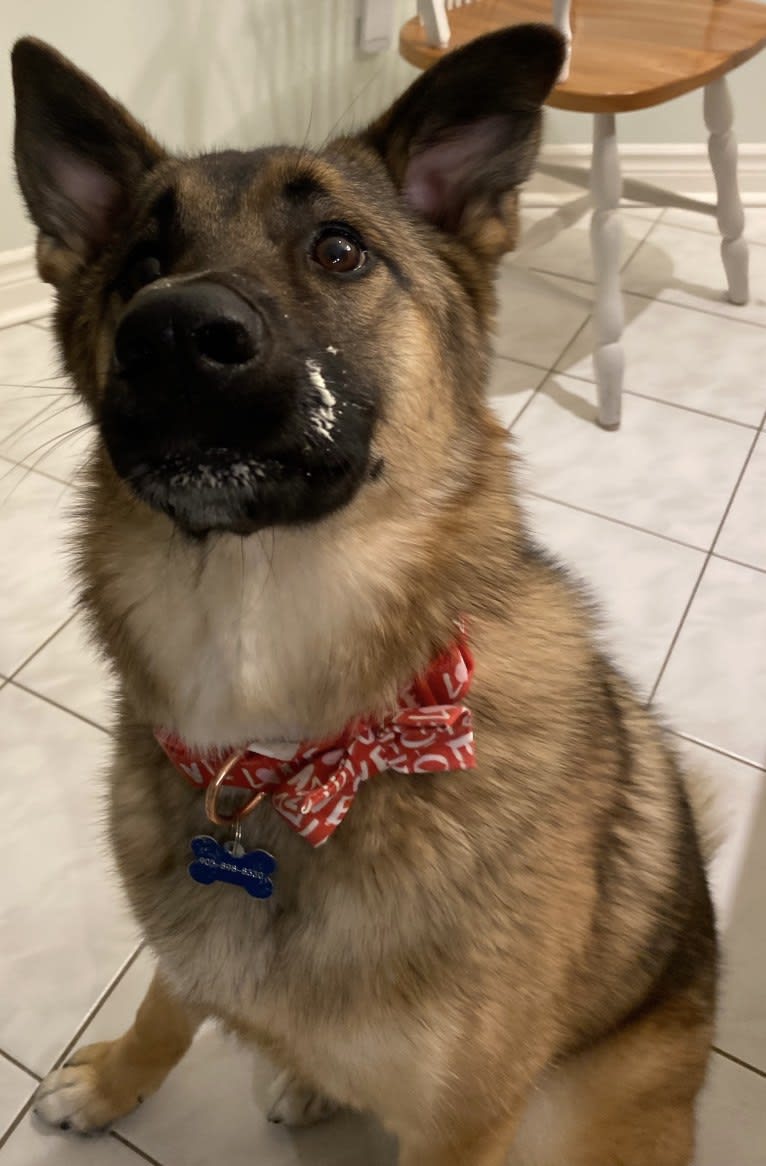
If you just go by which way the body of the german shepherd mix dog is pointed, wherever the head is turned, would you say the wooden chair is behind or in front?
behind

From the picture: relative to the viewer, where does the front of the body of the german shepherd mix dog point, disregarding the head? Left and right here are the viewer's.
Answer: facing the viewer and to the left of the viewer
